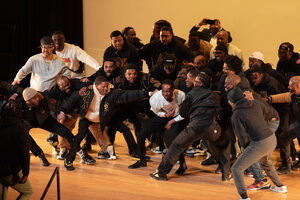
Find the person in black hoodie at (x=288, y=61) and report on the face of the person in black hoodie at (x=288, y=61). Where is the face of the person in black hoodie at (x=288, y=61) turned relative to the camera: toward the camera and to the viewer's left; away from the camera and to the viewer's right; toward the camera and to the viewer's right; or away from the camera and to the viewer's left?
toward the camera and to the viewer's left

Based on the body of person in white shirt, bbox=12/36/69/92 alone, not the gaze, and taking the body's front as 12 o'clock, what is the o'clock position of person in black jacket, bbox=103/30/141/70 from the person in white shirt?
The person in black jacket is roughly at 9 o'clock from the person in white shirt.

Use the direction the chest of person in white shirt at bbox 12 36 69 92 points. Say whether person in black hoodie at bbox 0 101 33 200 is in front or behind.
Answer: in front

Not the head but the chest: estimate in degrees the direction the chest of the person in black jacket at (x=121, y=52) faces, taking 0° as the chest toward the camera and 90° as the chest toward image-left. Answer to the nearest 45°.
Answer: approximately 0°

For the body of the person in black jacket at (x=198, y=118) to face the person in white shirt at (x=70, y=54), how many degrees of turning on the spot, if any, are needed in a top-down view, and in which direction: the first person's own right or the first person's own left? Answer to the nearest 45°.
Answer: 0° — they already face them

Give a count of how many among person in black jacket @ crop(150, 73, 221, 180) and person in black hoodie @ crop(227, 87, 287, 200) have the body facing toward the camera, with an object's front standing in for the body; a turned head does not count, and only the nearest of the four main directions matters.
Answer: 0

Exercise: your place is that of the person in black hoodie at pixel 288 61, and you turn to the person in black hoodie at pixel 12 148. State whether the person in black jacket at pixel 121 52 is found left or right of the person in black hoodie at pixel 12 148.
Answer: right

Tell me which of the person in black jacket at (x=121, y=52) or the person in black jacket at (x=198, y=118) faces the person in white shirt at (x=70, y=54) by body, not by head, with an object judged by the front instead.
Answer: the person in black jacket at (x=198, y=118)

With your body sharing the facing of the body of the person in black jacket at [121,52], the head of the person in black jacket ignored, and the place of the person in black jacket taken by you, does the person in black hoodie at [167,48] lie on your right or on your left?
on your left

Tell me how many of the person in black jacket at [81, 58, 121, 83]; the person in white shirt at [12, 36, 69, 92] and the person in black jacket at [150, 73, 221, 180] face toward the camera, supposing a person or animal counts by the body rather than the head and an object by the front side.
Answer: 2
